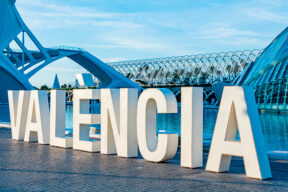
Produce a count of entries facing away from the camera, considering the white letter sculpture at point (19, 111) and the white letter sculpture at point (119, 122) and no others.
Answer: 0

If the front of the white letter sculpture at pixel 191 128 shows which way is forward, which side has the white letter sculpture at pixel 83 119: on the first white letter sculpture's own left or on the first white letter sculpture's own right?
on the first white letter sculpture's own right

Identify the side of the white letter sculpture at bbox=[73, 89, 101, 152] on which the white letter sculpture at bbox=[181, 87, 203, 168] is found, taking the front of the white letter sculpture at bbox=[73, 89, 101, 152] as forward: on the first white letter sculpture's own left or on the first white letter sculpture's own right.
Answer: on the first white letter sculpture's own left

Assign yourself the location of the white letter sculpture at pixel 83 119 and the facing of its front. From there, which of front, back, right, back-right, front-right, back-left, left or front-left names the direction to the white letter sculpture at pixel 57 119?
right

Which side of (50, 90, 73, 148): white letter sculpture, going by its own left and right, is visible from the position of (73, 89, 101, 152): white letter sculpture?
left

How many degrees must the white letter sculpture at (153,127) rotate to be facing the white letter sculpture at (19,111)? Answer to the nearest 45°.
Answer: approximately 90° to its right

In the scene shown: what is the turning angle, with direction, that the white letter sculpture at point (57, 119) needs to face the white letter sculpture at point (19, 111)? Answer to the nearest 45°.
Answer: approximately 90° to its right

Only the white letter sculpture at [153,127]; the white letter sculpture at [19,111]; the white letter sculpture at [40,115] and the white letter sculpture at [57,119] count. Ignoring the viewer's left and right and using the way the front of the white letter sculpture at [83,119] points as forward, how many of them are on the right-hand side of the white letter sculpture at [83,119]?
3

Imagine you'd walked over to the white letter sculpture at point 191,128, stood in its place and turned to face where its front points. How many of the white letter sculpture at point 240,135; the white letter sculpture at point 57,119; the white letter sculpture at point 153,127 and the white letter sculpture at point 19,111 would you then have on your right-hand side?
3

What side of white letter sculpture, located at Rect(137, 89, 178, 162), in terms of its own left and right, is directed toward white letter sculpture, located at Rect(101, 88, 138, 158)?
right

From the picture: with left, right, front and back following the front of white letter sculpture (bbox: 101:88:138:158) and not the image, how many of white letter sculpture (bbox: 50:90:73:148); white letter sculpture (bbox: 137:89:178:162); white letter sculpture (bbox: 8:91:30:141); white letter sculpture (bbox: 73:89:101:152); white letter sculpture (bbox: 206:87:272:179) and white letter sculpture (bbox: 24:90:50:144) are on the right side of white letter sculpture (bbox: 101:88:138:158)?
4

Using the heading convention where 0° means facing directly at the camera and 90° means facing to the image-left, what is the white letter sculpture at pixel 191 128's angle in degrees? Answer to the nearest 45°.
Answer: approximately 45°
